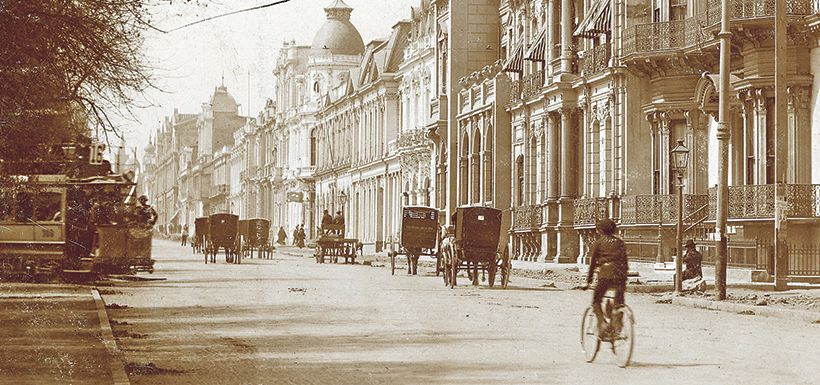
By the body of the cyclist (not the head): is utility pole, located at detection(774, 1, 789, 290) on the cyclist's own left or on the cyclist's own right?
on the cyclist's own right

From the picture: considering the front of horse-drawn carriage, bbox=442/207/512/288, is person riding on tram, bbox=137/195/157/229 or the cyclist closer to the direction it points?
the person riding on tram

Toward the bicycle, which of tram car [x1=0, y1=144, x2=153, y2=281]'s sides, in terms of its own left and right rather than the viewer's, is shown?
right

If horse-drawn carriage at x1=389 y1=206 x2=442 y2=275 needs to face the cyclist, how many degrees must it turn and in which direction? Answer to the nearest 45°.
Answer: approximately 180°

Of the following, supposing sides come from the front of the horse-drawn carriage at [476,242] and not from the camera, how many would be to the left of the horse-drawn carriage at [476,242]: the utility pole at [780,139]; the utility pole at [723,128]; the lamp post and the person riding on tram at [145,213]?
1

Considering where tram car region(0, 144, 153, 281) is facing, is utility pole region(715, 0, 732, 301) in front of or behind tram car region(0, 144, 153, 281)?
in front

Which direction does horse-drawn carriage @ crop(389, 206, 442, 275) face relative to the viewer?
away from the camera

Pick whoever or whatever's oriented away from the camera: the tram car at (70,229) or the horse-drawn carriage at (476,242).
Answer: the horse-drawn carriage

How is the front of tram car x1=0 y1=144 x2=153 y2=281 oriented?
to the viewer's right

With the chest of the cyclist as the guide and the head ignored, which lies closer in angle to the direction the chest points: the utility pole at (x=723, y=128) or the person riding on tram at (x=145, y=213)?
the person riding on tram

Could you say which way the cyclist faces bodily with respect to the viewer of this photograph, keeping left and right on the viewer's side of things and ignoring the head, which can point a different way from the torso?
facing away from the viewer and to the left of the viewer

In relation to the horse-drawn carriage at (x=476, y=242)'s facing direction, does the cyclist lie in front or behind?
behind

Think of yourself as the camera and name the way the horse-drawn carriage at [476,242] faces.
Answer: facing away from the viewer
